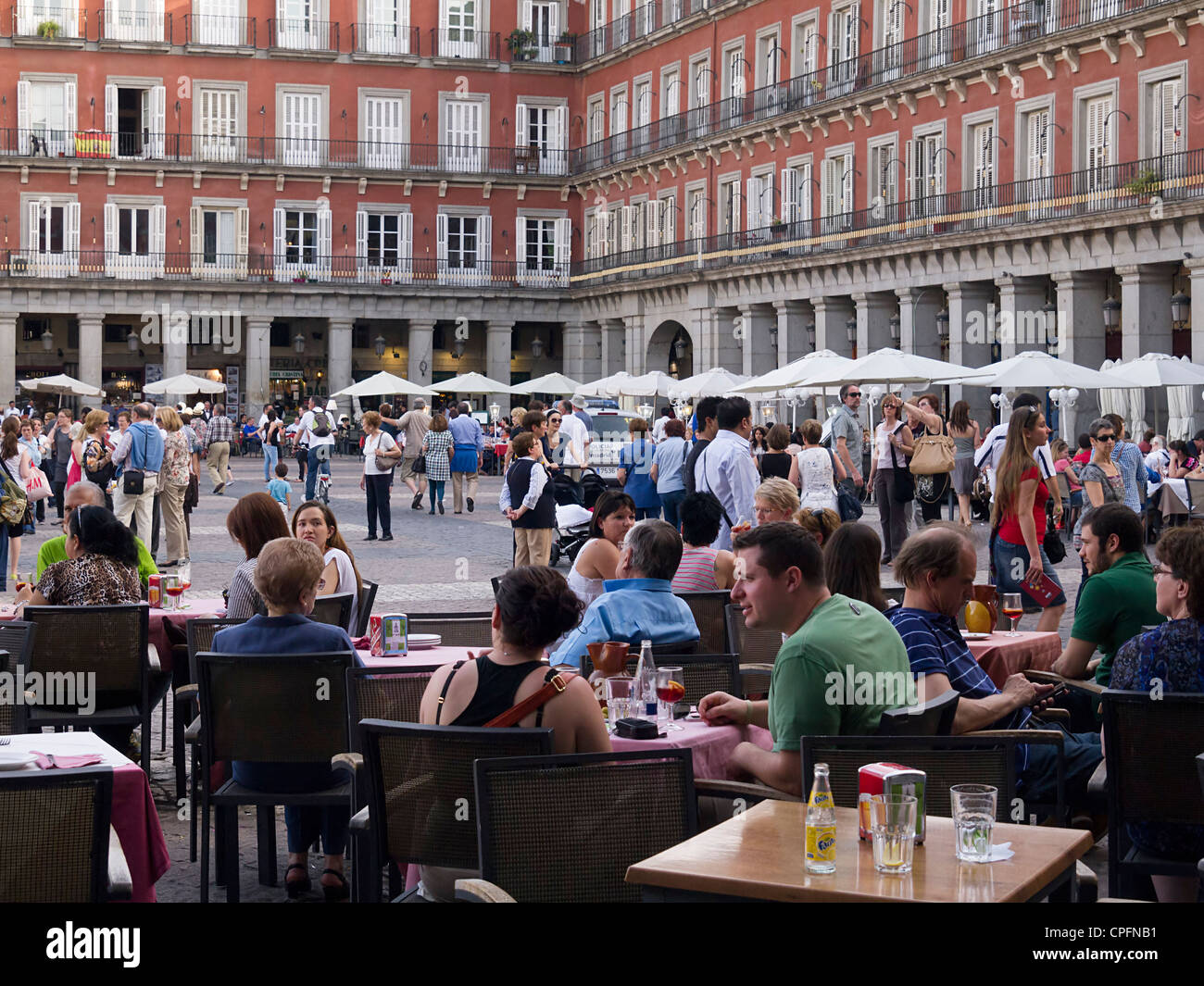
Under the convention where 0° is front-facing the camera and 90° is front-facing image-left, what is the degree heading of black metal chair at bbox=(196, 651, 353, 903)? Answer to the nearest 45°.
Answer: approximately 180°

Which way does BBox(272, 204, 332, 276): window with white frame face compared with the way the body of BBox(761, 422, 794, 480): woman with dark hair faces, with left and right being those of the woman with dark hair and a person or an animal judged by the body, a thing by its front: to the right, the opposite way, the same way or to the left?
the opposite way

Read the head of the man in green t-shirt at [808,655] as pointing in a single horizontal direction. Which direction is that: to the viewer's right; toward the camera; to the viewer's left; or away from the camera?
to the viewer's left

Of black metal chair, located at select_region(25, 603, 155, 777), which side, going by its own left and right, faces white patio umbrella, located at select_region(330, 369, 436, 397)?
front

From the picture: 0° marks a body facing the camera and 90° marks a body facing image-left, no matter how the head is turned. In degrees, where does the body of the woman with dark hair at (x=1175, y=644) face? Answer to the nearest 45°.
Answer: approximately 135°

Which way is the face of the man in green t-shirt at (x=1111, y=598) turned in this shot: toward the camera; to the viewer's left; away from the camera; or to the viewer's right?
to the viewer's left

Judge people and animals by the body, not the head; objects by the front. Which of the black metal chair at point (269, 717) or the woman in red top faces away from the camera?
the black metal chair

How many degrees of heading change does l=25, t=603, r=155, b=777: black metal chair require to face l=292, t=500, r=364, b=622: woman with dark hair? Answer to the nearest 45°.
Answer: approximately 45° to its right

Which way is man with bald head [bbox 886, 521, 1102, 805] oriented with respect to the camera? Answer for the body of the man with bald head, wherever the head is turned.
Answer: to the viewer's right

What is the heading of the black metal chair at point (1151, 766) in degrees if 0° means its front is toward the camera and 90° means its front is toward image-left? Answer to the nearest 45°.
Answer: approximately 180°

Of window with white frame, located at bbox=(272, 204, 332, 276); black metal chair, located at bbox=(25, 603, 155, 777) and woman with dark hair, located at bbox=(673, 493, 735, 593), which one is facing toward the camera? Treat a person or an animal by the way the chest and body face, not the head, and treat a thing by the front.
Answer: the window with white frame

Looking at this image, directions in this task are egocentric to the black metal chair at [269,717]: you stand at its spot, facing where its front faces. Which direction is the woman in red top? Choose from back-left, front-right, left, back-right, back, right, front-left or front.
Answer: front-right
